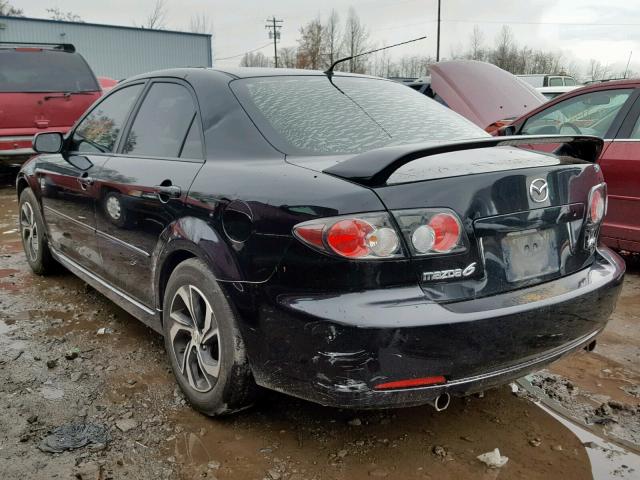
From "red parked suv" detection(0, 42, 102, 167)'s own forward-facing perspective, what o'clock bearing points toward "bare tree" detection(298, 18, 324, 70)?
The bare tree is roughly at 1 o'clock from the red parked suv.

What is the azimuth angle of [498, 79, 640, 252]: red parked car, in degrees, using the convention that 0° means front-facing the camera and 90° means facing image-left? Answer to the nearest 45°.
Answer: approximately 90°

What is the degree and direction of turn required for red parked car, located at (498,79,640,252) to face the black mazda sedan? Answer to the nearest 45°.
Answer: approximately 90° to its left

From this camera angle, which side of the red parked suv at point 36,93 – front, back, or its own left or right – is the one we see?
back

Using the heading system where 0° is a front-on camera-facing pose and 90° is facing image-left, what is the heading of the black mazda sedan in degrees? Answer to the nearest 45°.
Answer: approximately 135°

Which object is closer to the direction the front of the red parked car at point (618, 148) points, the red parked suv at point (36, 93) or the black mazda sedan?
the red parked suv

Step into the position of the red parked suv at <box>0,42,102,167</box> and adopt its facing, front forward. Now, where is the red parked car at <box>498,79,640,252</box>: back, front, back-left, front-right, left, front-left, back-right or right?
back-right

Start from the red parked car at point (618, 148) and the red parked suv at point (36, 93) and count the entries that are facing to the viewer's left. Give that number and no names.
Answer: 1

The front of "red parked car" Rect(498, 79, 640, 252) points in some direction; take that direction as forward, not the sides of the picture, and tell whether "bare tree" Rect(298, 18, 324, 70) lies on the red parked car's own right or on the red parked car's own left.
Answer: on the red parked car's own right

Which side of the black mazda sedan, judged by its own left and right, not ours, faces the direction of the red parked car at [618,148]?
right

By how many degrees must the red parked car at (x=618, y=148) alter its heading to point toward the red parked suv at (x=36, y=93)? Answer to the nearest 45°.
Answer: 0° — it already faces it
